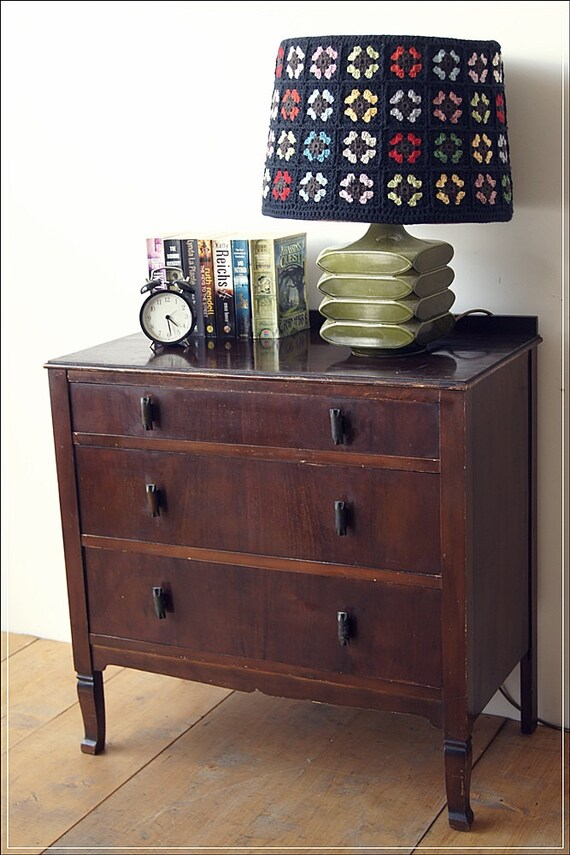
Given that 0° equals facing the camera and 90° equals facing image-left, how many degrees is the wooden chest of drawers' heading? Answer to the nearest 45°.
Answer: approximately 45°
